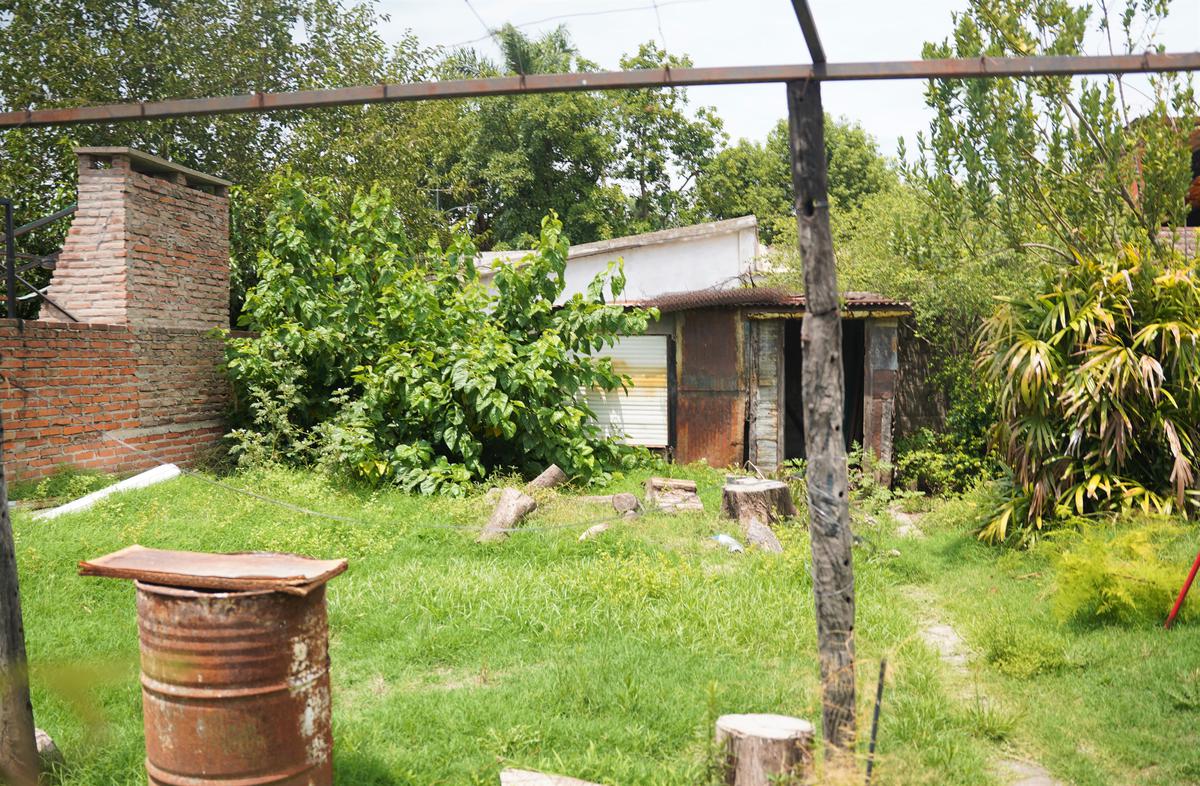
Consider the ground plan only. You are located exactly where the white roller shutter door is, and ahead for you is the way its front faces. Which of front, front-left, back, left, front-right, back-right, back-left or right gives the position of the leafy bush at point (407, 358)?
front-right

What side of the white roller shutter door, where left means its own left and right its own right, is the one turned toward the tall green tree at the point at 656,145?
back

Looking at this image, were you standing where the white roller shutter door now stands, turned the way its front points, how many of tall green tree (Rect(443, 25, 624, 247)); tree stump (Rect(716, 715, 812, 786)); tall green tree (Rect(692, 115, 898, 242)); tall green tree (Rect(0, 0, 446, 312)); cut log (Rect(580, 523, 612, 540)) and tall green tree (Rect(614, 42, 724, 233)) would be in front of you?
2

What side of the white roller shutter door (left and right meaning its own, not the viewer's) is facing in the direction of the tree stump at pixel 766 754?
front

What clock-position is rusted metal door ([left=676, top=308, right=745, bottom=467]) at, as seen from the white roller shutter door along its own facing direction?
The rusted metal door is roughly at 10 o'clock from the white roller shutter door.

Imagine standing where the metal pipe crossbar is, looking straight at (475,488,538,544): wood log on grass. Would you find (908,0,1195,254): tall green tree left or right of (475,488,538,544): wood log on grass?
right

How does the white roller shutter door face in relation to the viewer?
toward the camera

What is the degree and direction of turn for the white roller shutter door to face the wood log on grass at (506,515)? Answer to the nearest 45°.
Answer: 0° — it already faces it

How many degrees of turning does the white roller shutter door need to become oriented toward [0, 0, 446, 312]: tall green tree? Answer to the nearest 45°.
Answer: approximately 135° to its right

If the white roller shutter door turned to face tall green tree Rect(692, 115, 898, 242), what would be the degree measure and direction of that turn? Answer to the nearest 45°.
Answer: approximately 180°

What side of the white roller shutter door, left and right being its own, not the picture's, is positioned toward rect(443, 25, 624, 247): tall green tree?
back

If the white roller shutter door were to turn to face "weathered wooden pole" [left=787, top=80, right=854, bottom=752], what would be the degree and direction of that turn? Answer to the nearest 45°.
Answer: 0° — it already faces it

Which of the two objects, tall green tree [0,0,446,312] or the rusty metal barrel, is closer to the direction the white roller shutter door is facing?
the rusty metal barrel

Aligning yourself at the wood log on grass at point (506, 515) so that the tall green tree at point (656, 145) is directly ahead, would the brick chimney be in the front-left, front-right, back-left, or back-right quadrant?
front-left

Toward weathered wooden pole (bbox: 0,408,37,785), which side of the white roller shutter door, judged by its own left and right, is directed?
front

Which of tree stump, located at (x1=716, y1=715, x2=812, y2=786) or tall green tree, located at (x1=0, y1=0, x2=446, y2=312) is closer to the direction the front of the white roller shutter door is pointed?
the tree stump

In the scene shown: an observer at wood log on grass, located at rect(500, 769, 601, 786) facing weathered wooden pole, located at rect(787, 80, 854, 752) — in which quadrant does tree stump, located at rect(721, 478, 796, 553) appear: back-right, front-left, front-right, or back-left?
front-left

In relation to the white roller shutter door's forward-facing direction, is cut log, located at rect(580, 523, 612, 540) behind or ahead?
ahead
